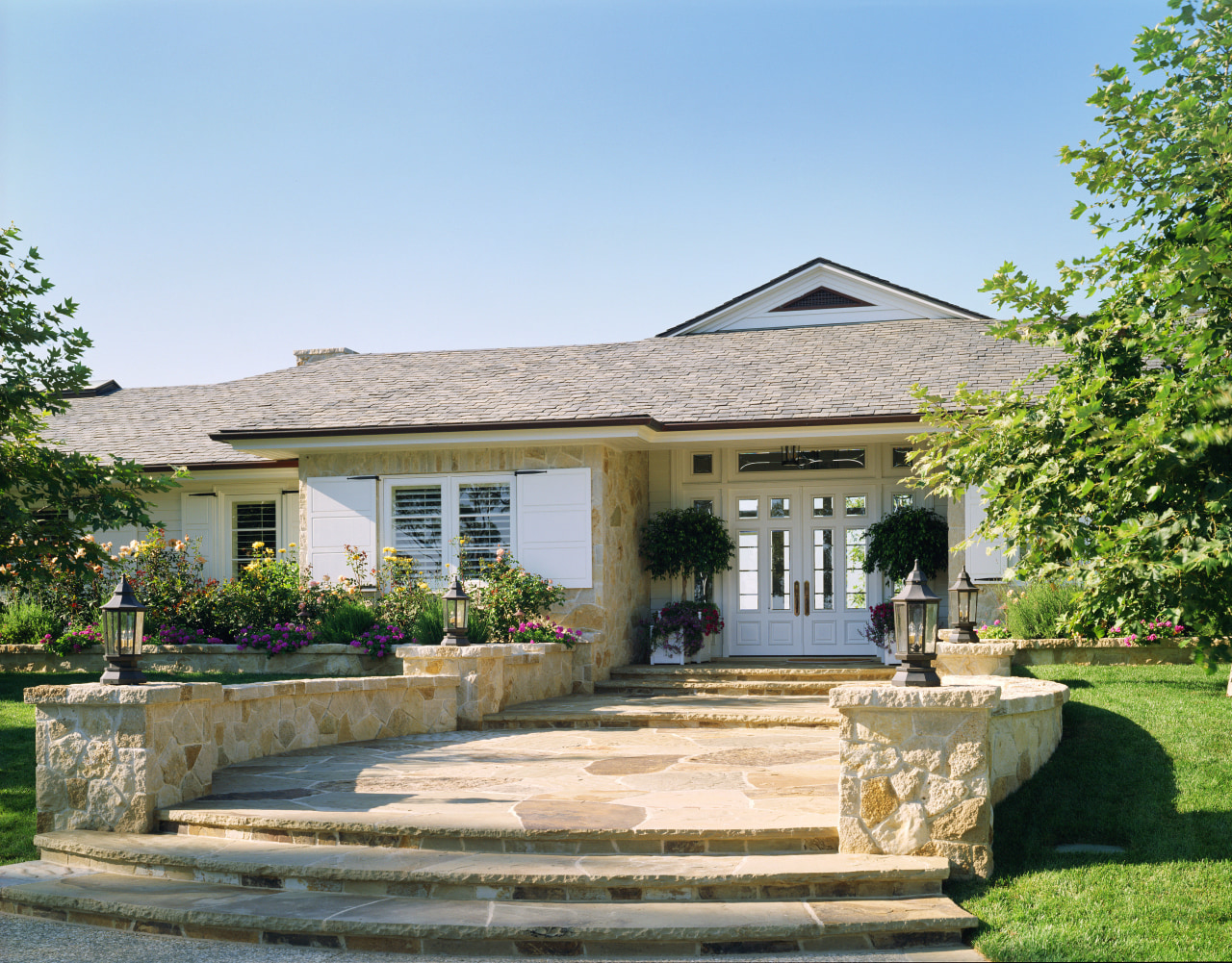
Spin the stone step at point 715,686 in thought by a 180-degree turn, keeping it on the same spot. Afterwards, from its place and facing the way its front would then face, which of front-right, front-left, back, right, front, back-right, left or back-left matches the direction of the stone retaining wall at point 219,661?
left

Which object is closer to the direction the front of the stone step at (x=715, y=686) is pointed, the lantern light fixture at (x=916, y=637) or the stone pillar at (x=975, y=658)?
the lantern light fixture

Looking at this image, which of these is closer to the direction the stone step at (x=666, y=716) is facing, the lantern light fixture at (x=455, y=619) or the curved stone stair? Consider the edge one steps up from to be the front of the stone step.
the curved stone stair

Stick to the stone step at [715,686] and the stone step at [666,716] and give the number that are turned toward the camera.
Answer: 2

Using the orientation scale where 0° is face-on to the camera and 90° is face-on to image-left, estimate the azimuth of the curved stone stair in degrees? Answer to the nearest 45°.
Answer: approximately 0°

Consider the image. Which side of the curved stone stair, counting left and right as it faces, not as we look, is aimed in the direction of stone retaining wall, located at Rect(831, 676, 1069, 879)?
left

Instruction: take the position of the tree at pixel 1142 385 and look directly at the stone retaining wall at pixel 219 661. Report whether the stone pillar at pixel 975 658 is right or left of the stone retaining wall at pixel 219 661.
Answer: right

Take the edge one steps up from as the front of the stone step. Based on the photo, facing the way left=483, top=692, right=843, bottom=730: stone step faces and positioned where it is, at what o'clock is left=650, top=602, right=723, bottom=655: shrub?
The shrub is roughly at 6 o'clock from the stone step.
